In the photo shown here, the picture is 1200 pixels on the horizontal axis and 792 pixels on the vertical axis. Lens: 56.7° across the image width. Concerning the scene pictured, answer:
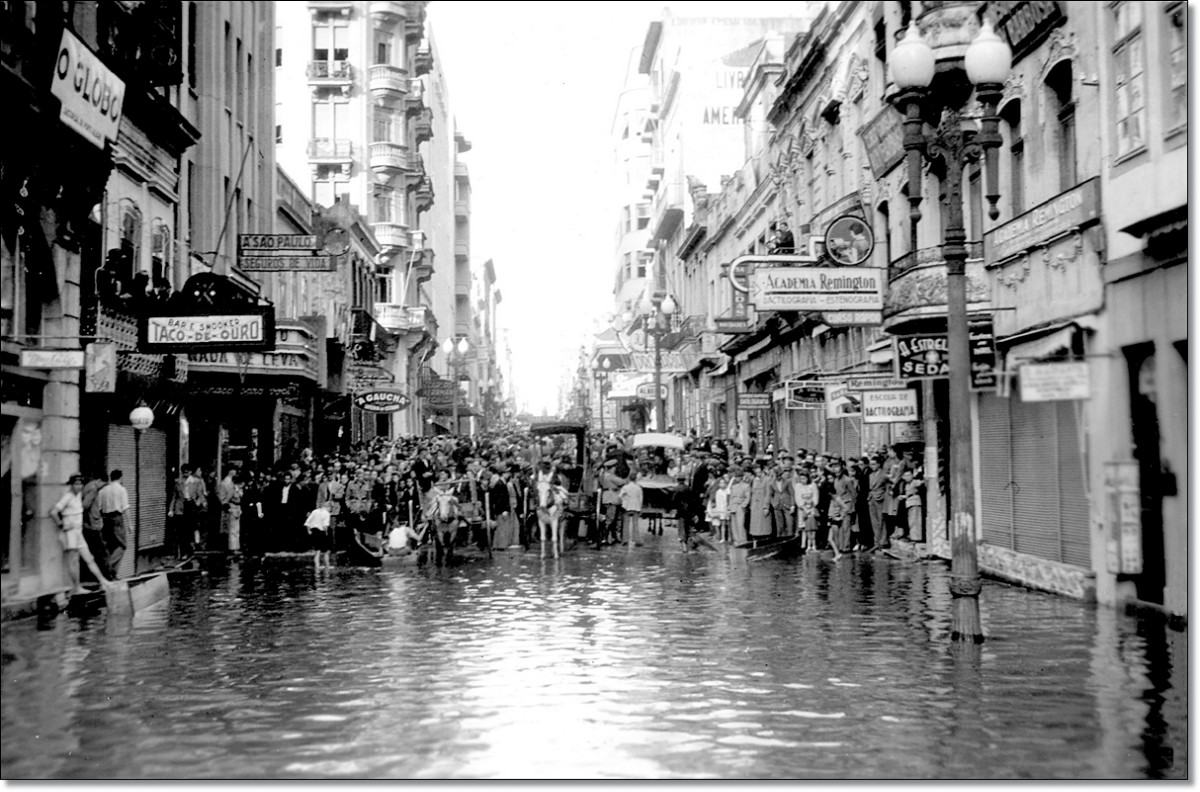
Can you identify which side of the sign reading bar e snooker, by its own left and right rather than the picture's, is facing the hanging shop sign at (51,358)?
front

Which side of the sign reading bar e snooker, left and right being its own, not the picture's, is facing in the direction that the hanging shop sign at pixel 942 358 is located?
left

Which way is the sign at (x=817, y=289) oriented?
toward the camera

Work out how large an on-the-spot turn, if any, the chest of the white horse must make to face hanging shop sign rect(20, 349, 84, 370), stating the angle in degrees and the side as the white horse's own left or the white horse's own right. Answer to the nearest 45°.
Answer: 0° — it already faces it

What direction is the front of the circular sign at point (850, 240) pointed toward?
toward the camera

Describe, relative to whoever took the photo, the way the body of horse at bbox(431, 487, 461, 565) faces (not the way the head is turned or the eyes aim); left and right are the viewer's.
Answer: facing the viewer
